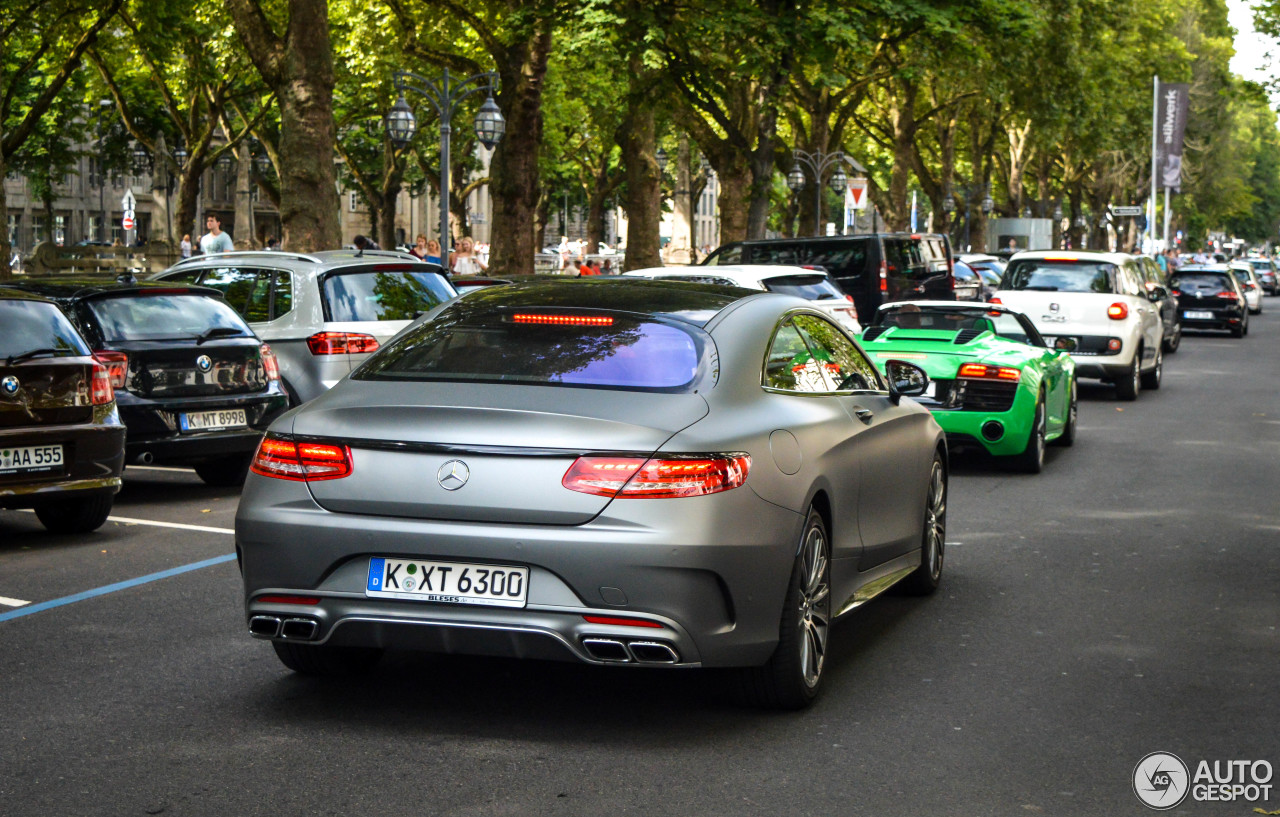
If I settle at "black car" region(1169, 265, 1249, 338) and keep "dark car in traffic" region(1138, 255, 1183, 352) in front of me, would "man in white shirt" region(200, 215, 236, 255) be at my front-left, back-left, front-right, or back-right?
front-right

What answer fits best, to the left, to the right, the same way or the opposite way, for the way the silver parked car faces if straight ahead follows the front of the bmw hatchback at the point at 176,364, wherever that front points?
the same way

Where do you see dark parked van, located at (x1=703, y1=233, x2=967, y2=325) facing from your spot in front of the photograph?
facing away from the viewer and to the left of the viewer

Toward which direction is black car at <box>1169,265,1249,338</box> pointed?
away from the camera

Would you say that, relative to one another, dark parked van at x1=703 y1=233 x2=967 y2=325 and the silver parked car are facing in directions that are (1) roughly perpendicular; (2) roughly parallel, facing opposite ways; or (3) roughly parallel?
roughly parallel

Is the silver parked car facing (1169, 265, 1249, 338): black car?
no

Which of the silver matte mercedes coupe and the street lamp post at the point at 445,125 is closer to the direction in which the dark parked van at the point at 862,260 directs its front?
the street lamp post

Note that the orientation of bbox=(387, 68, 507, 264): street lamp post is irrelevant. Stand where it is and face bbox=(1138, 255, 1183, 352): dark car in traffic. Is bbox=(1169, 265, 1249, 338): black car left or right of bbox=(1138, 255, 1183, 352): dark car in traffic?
left

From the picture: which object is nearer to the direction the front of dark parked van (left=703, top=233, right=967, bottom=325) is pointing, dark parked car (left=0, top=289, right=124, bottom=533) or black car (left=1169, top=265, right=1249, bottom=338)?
the black car

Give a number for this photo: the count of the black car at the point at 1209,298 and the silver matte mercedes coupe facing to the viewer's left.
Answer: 0

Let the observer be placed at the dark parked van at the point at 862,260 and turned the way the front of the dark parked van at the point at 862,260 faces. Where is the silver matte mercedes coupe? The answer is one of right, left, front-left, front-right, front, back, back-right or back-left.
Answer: back-left

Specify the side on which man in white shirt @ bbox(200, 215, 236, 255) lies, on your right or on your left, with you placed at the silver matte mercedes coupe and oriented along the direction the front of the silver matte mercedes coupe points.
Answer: on your left

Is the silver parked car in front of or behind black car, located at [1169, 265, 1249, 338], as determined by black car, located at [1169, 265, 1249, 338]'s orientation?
behind

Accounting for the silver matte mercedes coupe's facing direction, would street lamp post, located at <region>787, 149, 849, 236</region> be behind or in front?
in front

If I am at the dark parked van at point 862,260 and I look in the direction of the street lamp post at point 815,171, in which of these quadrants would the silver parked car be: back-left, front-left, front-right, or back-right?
back-left

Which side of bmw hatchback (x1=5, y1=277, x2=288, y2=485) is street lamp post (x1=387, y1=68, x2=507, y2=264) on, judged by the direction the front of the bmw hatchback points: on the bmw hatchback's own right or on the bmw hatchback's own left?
on the bmw hatchback's own right

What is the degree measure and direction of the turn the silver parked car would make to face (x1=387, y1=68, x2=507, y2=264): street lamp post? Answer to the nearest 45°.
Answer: approximately 45° to its right

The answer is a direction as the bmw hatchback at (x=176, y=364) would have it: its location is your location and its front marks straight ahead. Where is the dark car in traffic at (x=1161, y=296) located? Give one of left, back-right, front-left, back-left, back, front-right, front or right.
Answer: right
